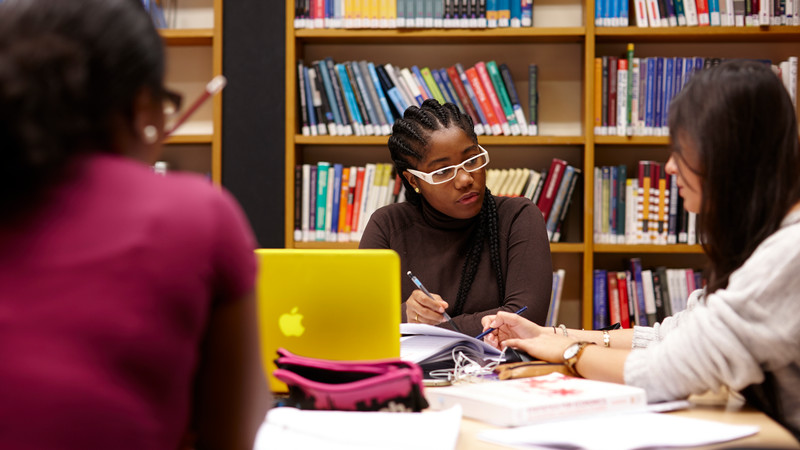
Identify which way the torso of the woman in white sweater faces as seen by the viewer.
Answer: to the viewer's left

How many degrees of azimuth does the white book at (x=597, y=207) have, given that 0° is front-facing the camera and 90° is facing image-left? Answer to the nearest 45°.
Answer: approximately 0°

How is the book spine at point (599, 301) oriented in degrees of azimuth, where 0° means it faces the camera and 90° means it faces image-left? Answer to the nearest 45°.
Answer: approximately 0°

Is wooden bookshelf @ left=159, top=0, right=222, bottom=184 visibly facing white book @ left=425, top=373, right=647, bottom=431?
yes

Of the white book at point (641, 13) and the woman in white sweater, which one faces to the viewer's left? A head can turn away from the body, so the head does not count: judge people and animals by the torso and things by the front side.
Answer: the woman in white sweater
